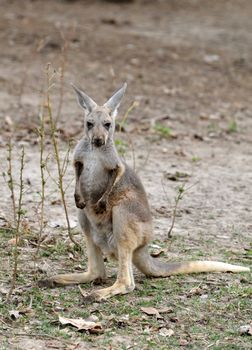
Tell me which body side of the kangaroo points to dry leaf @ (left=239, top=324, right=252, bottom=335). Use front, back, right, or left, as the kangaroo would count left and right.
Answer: left

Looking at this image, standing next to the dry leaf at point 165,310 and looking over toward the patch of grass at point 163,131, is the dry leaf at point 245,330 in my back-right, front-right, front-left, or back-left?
back-right

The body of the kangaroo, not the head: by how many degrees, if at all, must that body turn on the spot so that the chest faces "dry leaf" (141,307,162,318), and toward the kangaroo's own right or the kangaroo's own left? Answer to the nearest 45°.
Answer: approximately 90° to the kangaroo's own left

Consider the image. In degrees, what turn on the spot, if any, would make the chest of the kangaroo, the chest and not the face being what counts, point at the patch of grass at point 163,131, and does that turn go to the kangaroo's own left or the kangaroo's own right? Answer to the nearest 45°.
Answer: approximately 135° to the kangaroo's own right

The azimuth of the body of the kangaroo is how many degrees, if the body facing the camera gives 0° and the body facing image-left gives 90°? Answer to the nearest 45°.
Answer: approximately 45°

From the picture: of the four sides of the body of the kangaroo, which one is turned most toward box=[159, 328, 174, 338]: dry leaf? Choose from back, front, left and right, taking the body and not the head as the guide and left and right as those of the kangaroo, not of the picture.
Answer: left
